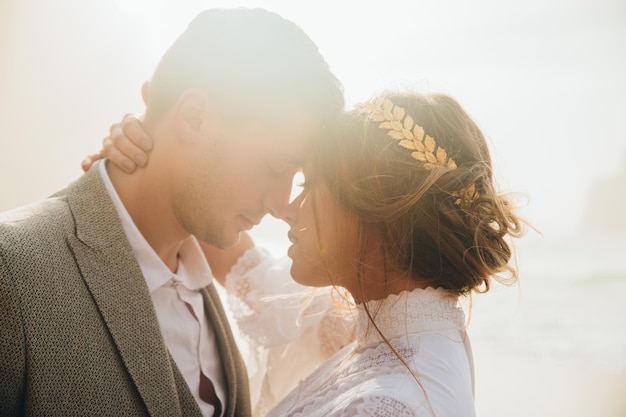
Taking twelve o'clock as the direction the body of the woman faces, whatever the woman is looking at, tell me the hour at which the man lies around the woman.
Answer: The man is roughly at 1 o'clock from the woman.

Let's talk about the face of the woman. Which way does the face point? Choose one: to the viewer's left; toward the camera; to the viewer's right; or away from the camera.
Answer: to the viewer's left

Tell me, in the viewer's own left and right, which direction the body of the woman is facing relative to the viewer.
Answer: facing to the left of the viewer
